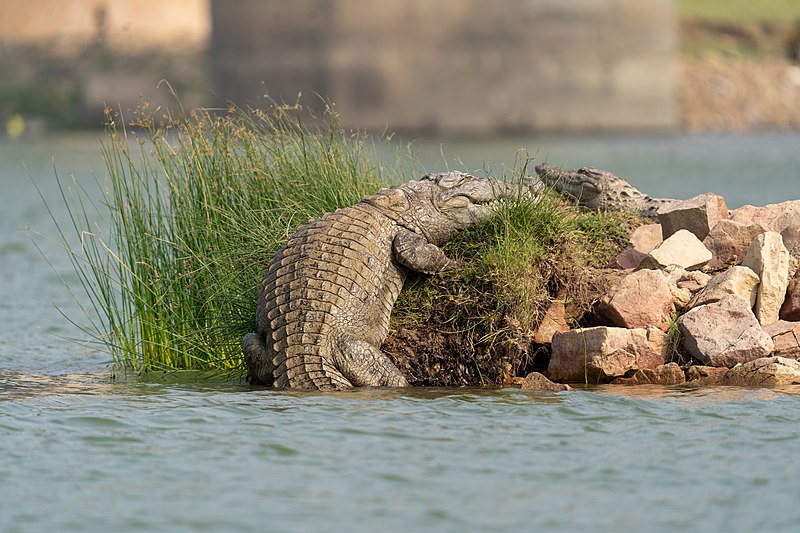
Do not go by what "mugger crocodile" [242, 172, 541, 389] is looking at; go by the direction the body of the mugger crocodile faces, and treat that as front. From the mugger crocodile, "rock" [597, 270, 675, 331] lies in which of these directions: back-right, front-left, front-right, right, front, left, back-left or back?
front-right

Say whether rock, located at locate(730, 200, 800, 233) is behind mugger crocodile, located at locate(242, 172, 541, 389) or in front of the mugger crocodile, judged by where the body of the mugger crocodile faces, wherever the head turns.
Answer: in front

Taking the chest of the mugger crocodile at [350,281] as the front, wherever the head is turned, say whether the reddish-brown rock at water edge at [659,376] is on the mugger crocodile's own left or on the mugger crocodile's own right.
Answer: on the mugger crocodile's own right

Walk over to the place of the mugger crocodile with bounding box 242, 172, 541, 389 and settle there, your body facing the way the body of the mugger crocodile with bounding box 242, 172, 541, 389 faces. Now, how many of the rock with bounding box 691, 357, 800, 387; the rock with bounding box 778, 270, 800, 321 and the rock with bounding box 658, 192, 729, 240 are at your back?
0

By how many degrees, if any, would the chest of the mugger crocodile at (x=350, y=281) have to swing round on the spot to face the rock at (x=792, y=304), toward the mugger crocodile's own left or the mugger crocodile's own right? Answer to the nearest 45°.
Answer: approximately 45° to the mugger crocodile's own right

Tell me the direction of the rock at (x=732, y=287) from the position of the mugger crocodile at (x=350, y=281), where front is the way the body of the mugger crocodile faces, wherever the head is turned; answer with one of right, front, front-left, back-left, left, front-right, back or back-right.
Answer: front-right

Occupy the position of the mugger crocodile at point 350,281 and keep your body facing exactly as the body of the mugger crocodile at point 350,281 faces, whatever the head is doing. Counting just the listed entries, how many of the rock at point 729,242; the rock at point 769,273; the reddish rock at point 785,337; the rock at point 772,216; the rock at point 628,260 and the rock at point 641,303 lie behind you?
0

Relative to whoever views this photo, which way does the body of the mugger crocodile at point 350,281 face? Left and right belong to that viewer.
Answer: facing away from the viewer and to the right of the viewer
